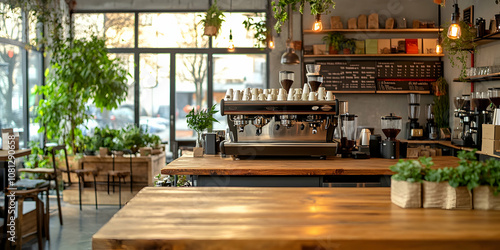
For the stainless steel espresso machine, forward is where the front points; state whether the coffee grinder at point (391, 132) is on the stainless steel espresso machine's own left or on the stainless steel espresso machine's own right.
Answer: on the stainless steel espresso machine's own left

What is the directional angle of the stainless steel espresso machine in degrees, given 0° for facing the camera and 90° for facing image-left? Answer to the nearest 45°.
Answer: approximately 0°

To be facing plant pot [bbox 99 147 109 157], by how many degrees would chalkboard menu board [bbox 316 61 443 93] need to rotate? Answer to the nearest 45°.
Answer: approximately 45° to its right

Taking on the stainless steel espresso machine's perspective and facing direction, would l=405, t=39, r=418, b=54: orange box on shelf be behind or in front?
behind

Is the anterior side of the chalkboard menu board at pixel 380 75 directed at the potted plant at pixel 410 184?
yes

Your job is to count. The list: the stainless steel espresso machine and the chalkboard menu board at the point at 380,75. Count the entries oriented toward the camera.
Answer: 2

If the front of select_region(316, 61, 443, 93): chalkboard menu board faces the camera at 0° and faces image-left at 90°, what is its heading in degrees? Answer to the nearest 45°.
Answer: approximately 0°

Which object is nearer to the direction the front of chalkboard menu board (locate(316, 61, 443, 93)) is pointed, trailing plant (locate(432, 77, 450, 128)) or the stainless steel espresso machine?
the stainless steel espresso machine

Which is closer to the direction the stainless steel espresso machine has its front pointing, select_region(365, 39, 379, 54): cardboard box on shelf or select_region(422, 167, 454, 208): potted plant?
the potted plant

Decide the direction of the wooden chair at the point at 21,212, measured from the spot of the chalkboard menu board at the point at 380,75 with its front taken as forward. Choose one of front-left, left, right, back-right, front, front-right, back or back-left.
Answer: front-right

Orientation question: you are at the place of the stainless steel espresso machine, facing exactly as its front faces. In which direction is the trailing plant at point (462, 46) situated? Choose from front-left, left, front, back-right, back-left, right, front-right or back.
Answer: back-left

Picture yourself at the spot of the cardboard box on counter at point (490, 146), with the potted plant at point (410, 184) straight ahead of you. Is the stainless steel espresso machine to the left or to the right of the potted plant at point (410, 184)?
right
